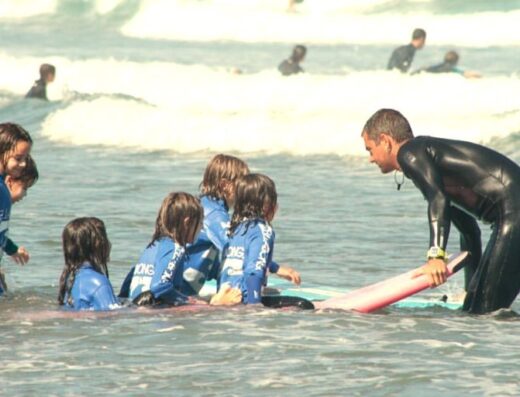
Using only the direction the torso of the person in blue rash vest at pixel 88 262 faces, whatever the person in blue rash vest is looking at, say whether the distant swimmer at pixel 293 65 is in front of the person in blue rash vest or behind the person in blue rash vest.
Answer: in front

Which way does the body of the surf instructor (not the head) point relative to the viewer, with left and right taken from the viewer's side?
facing to the left of the viewer

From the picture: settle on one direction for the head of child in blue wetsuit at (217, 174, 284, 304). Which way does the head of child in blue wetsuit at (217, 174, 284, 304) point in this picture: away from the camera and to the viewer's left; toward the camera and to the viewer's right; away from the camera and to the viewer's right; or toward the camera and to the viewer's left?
away from the camera and to the viewer's right

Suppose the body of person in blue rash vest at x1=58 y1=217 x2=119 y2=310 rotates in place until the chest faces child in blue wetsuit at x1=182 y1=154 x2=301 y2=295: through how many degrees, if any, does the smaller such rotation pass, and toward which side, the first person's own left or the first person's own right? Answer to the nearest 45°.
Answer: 0° — they already face them

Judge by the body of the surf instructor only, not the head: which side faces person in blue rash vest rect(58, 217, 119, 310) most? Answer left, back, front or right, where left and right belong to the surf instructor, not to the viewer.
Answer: front

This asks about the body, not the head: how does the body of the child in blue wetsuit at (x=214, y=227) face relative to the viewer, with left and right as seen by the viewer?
facing to the right of the viewer

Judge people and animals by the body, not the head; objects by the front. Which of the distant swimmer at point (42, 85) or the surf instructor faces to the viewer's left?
the surf instructor

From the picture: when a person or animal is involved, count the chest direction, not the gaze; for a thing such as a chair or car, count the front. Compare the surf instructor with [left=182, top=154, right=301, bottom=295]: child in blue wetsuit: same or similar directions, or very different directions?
very different directions

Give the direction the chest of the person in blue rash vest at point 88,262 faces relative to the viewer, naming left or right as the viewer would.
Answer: facing away from the viewer and to the right of the viewer

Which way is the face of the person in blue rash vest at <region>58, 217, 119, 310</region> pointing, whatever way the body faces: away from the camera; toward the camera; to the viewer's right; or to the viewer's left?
away from the camera

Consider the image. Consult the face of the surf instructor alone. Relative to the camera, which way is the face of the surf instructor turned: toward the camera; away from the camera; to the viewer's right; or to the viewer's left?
to the viewer's left

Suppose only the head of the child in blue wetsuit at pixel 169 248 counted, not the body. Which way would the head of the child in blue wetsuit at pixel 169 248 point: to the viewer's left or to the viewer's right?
to the viewer's right

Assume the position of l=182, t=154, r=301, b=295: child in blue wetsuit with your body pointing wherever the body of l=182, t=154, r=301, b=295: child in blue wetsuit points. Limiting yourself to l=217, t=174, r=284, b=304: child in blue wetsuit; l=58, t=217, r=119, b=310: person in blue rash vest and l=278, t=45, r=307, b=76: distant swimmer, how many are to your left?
1
